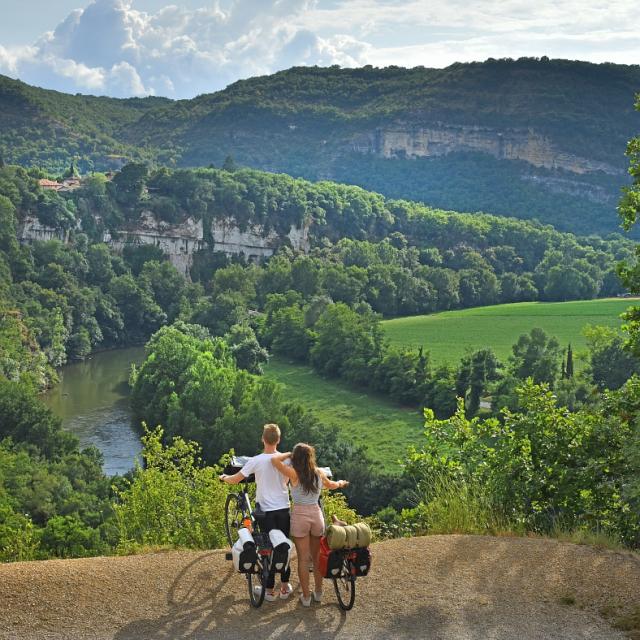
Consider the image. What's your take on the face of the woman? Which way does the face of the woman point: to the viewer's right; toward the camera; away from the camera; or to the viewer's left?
away from the camera

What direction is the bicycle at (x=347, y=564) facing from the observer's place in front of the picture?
facing away from the viewer and to the left of the viewer

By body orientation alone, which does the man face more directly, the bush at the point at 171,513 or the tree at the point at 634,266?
the bush

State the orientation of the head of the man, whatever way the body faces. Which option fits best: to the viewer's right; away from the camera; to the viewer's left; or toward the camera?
away from the camera

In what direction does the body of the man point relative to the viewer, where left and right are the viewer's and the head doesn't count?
facing away from the viewer

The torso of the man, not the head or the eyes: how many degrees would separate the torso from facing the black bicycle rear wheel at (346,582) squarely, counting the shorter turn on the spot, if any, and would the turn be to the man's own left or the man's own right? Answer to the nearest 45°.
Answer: approximately 135° to the man's own right
